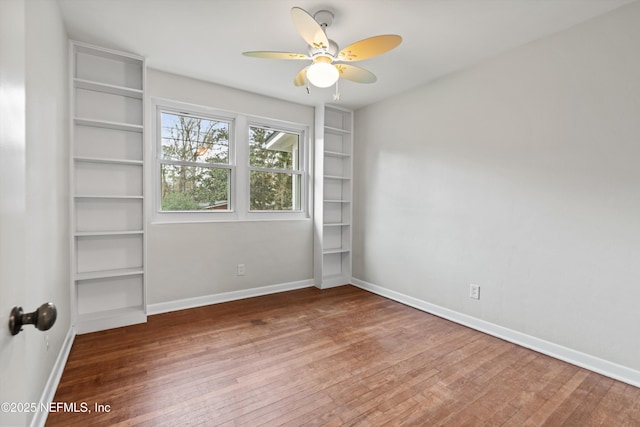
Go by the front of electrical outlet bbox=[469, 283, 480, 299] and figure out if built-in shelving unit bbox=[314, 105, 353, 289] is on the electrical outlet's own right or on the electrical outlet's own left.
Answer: on the electrical outlet's own right

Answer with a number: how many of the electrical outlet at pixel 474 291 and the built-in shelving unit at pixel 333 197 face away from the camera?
0

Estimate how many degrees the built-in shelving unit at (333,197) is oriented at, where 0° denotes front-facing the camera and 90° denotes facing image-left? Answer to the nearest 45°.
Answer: approximately 315°

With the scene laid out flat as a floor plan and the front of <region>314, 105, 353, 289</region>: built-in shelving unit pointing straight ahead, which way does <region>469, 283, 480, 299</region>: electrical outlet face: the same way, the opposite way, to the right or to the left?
to the right

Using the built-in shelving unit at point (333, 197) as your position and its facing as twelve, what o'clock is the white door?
The white door is roughly at 2 o'clock from the built-in shelving unit.

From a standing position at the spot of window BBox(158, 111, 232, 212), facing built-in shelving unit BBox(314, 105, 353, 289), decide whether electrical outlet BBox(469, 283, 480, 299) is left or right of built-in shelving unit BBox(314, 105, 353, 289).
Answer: right

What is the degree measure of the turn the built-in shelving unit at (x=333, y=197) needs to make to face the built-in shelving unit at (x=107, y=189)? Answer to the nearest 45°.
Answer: approximately 90° to its right

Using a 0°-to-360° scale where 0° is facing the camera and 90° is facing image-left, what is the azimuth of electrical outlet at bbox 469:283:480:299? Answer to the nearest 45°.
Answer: approximately 45°

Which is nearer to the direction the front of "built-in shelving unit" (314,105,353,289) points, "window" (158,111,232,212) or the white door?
the white door

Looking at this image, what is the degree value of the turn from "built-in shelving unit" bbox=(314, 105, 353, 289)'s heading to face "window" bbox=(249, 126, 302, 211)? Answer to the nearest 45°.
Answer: approximately 90° to its right

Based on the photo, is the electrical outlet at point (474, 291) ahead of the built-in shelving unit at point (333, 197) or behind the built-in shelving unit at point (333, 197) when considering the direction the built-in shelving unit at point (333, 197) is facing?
ahead
